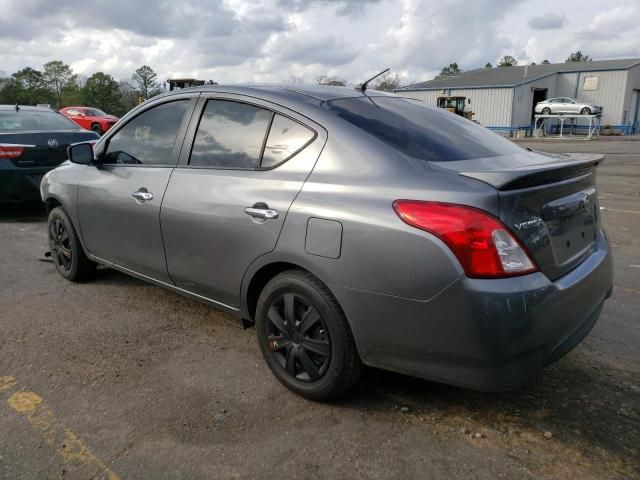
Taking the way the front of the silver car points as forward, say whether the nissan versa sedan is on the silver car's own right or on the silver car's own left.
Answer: on the silver car's own right

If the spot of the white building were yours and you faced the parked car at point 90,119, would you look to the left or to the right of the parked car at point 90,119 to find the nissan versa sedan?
left

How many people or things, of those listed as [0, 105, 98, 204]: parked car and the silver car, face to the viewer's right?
1

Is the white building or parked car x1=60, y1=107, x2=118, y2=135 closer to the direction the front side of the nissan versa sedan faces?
the parked car

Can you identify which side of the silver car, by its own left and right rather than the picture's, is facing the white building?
left

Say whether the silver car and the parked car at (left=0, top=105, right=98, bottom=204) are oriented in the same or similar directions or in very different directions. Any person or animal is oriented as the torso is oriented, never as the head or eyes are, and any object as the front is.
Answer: very different directions

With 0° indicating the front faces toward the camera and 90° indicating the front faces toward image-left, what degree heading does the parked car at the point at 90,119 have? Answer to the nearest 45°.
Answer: approximately 315°

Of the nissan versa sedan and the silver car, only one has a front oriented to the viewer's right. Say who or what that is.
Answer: the silver car

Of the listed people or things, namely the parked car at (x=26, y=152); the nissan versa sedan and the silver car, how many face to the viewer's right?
1

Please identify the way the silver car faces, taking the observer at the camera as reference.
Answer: facing to the right of the viewer

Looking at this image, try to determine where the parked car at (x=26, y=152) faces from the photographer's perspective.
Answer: facing away from the viewer and to the left of the viewer

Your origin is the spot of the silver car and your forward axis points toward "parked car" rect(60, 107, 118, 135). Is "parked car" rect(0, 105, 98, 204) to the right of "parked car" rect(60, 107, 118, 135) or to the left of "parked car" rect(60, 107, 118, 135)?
left

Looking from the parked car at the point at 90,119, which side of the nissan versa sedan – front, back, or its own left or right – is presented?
front

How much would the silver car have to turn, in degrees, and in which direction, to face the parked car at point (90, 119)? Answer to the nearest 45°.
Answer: approximately 135° to its right

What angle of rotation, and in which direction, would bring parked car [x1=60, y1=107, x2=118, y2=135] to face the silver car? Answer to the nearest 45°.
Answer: approximately 45° to its left

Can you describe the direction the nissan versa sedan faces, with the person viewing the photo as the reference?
facing away from the viewer and to the left of the viewer
